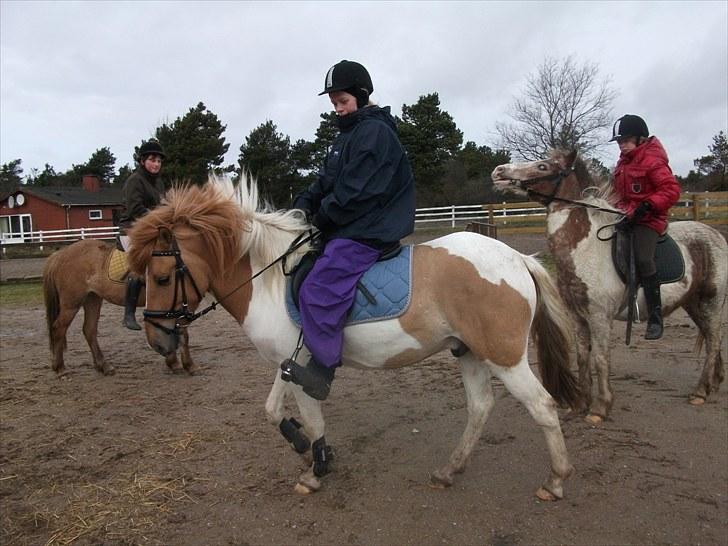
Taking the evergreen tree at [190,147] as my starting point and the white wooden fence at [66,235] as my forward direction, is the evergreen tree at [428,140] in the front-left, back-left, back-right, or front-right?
back-left

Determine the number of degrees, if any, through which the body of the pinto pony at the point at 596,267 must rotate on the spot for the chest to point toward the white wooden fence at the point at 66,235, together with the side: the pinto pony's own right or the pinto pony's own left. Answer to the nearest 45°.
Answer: approximately 90° to the pinto pony's own right

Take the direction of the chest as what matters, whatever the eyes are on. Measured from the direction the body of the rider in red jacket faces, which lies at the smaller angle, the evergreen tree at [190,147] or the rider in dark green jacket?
the rider in dark green jacket

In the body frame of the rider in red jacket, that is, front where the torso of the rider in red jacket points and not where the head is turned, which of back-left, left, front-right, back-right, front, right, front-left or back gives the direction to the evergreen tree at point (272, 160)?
right

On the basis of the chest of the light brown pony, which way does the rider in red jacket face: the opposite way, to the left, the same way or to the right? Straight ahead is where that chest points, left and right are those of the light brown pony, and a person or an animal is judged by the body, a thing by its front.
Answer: the opposite way

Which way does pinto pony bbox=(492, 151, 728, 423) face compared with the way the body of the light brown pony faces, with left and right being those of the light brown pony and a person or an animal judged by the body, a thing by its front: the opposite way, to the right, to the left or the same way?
the opposite way

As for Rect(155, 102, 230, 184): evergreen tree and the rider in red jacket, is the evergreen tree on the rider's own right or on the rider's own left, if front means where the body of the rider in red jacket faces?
on the rider's own right

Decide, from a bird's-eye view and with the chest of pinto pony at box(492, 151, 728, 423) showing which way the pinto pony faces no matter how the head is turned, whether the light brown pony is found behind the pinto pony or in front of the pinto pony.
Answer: in front

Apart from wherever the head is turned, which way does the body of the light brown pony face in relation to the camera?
to the viewer's right

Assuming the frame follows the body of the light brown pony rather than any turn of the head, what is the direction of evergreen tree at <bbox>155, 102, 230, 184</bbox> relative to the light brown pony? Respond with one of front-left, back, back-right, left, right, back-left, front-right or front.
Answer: left

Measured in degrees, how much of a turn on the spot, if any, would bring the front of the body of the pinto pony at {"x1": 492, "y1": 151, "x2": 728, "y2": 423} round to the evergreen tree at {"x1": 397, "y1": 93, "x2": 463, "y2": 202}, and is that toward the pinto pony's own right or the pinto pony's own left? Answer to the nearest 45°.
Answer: approximately 135° to the pinto pony's own right

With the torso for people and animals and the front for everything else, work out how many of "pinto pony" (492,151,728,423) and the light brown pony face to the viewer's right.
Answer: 1

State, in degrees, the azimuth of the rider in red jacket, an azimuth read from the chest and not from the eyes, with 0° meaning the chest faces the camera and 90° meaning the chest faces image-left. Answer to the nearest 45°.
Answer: approximately 45°

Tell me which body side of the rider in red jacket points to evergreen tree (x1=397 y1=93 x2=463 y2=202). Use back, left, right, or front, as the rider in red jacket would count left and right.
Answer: right
